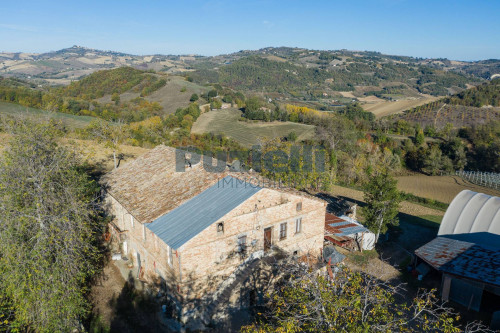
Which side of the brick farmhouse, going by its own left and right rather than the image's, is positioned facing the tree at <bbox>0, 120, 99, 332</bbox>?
right

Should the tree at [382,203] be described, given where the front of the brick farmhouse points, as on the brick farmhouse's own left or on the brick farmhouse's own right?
on the brick farmhouse's own left

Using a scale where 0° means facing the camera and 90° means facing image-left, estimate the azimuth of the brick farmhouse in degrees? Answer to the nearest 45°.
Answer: approximately 315°

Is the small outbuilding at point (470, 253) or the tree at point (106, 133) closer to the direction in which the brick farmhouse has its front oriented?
the small outbuilding

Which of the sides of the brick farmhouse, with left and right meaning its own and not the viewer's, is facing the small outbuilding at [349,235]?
left

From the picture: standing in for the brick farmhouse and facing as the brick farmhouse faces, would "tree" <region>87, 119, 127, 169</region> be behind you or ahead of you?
behind

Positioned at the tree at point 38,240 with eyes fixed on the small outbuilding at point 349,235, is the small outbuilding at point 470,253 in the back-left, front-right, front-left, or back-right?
front-right

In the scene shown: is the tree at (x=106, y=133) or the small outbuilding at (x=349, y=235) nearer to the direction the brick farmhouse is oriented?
the small outbuilding

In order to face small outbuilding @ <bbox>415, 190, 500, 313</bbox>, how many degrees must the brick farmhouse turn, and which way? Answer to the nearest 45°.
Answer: approximately 45° to its left

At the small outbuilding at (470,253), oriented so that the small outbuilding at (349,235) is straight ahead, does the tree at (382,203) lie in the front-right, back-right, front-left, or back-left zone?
front-right

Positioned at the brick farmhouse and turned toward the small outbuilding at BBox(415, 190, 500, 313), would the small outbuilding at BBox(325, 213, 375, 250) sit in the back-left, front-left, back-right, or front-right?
front-left
